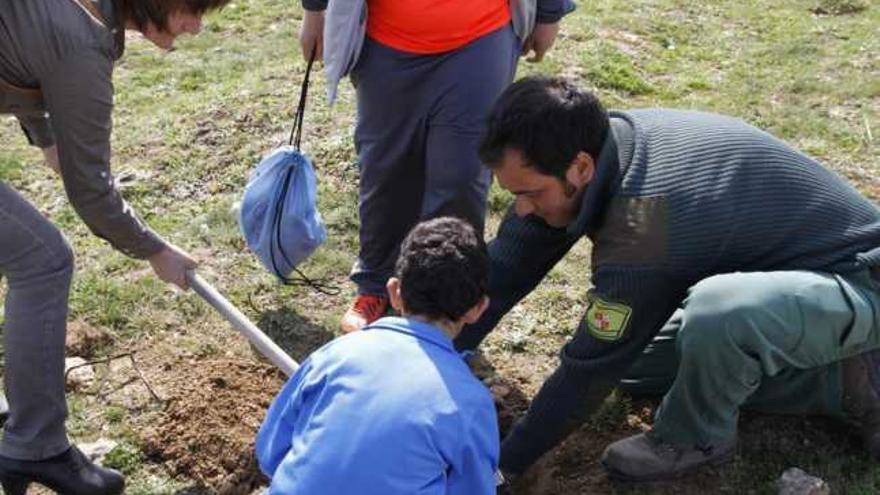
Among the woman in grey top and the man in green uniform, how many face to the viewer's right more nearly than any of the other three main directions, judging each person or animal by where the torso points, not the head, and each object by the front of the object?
1

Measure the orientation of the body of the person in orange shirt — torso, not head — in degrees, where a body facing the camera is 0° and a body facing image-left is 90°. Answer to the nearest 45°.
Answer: approximately 0°

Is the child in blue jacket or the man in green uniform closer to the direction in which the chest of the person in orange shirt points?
the child in blue jacket

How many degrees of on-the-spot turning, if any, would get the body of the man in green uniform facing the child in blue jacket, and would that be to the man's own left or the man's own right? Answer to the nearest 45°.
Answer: approximately 45° to the man's own left

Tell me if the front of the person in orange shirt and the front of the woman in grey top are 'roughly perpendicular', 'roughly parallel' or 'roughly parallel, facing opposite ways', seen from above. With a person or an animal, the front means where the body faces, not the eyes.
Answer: roughly perpendicular

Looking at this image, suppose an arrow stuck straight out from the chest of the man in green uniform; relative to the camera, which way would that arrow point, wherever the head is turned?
to the viewer's left

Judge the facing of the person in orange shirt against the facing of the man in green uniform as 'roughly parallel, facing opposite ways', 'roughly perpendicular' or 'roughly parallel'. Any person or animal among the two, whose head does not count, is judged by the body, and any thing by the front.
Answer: roughly perpendicular

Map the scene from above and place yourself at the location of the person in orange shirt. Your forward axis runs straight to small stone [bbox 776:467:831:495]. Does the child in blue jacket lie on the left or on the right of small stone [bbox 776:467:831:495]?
right

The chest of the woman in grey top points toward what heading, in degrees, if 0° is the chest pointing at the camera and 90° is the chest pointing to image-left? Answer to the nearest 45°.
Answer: approximately 270°

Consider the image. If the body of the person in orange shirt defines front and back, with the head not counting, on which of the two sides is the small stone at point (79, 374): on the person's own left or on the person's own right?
on the person's own right
